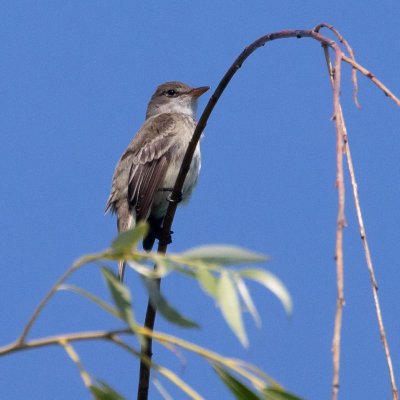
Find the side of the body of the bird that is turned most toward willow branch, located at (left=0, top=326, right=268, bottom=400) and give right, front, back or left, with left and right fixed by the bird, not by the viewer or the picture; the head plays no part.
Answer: right

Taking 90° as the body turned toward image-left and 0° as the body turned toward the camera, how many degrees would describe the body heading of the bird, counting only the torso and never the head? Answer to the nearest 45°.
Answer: approximately 270°
